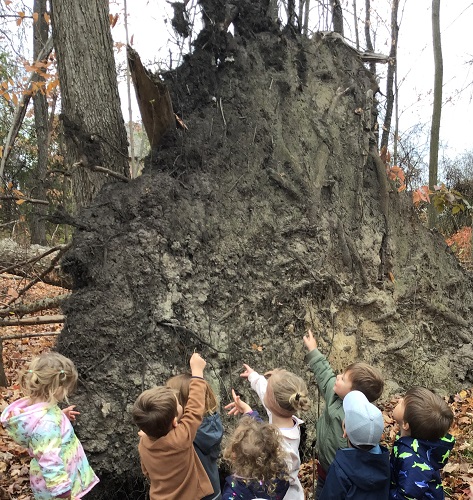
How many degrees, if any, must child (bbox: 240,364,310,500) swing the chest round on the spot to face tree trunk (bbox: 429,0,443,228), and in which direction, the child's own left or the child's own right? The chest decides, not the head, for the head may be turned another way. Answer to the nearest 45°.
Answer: approximately 90° to the child's own right

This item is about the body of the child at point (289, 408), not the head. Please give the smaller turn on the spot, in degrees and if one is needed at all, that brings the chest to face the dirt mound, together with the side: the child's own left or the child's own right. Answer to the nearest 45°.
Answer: approximately 45° to the child's own right

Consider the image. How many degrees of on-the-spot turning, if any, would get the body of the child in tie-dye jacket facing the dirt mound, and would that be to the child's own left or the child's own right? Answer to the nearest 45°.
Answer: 0° — they already face it

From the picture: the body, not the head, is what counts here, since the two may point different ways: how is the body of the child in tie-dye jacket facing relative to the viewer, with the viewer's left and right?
facing away from the viewer and to the right of the viewer

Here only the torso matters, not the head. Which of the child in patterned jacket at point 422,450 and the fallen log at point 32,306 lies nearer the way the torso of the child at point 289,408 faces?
the fallen log

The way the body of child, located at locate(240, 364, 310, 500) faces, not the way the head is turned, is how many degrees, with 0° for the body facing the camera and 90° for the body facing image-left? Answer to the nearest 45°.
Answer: approximately 135°

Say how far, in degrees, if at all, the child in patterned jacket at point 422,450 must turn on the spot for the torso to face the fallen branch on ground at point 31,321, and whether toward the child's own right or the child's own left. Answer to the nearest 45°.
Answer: approximately 45° to the child's own left

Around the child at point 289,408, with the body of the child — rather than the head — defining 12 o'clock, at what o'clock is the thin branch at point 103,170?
The thin branch is roughly at 12 o'clock from the child.

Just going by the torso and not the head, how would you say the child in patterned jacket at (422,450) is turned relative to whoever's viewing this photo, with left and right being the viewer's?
facing away from the viewer and to the left of the viewer

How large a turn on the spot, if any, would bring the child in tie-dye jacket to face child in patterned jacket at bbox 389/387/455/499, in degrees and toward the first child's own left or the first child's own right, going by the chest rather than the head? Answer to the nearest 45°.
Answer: approximately 90° to the first child's own right

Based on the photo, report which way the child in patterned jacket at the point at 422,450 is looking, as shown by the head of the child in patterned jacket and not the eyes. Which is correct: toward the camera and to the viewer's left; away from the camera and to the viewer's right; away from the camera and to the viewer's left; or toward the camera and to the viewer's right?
away from the camera and to the viewer's left
